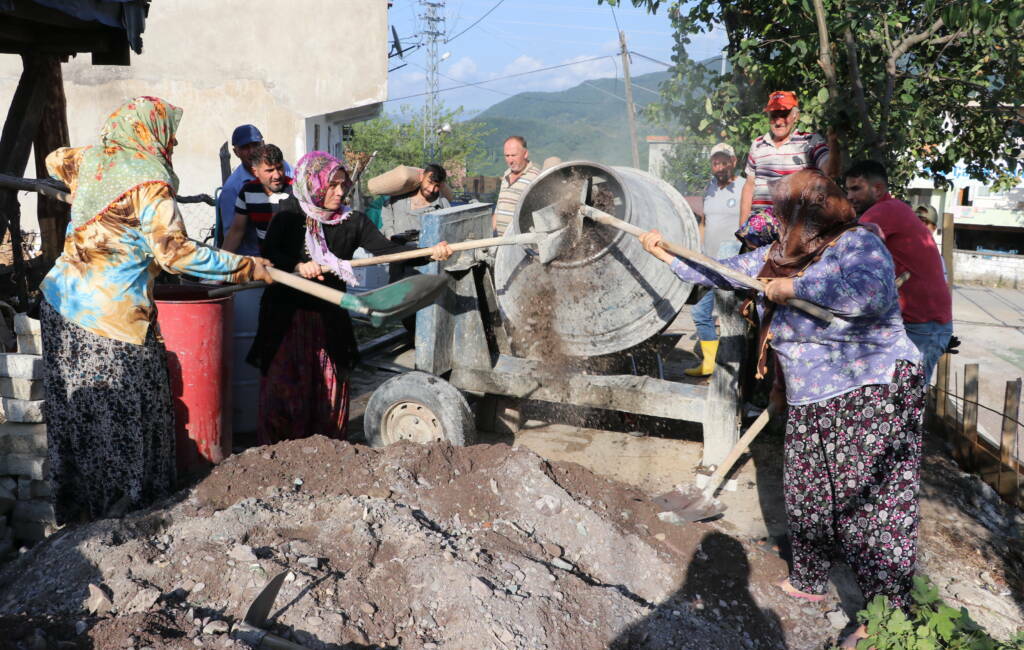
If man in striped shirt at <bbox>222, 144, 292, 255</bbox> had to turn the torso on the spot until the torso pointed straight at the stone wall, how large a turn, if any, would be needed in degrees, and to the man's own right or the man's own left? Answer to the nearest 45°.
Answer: approximately 90° to the man's own right

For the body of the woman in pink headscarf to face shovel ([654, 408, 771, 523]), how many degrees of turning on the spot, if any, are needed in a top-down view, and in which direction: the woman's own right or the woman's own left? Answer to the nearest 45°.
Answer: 0° — they already face it

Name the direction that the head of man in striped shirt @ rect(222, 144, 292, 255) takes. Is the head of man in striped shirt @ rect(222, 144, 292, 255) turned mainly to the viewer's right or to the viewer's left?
to the viewer's right

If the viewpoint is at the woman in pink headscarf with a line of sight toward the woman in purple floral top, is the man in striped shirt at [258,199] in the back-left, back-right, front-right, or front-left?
back-left

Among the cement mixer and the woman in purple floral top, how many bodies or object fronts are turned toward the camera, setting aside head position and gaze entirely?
1

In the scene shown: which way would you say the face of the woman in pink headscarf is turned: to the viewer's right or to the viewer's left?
to the viewer's right

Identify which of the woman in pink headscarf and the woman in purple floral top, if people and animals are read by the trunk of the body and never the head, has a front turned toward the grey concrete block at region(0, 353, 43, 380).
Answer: the woman in purple floral top

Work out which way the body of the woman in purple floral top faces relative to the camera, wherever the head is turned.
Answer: to the viewer's left

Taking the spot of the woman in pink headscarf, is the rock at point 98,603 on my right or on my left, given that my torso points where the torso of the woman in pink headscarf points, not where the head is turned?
on my right
